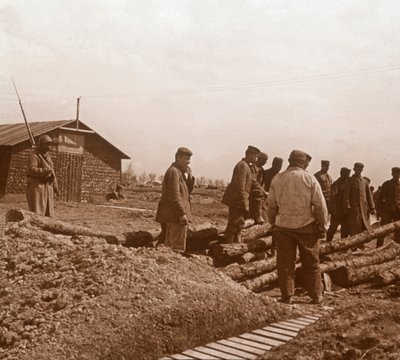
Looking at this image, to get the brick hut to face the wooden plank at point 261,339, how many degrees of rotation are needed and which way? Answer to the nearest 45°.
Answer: approximately 45° to its right

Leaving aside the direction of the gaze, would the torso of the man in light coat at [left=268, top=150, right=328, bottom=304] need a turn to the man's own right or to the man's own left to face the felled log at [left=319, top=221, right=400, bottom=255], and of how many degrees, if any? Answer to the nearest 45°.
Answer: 0° — they already face it

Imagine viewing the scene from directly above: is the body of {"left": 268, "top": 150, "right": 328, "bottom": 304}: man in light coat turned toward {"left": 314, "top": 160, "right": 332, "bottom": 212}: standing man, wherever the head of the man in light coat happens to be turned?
yes

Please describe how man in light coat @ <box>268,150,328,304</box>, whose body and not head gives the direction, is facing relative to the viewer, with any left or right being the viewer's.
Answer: facing away from the viewer

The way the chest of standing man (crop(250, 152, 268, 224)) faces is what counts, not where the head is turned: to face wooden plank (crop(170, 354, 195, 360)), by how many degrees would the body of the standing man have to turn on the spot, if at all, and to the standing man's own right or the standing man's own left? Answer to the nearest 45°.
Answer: approximately 45° to the standing man's own right

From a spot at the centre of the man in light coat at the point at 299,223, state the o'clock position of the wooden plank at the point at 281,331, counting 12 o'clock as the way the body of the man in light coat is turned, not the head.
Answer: The wooden plank is roughly at 6 o'clock from the man in light coat.

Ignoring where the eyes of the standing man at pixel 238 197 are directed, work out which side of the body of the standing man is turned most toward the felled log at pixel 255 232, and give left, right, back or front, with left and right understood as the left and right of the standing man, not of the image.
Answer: front

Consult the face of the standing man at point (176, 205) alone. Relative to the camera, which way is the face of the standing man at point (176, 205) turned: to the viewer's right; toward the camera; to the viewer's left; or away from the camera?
to the viewer's right
